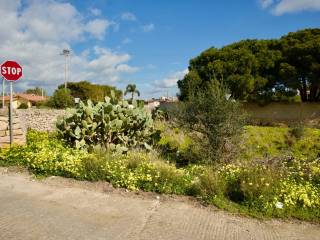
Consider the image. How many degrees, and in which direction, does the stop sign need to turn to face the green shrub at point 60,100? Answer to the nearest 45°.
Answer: approximately 180°

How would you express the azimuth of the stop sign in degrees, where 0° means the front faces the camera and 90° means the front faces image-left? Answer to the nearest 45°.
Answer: approximately 0°

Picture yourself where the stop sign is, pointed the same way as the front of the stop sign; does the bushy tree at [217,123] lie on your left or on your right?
on your left

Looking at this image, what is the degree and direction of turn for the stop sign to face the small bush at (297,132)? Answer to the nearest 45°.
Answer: approximately 90° to its left

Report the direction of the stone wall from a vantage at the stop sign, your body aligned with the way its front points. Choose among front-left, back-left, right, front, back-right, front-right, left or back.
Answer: back
